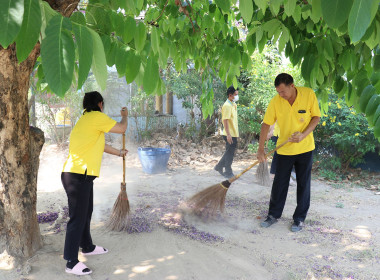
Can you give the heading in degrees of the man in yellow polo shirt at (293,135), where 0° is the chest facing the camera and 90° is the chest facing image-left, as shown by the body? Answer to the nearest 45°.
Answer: approximately 45°

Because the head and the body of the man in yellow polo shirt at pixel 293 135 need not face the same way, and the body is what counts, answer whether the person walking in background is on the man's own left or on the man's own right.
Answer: on the man's own right

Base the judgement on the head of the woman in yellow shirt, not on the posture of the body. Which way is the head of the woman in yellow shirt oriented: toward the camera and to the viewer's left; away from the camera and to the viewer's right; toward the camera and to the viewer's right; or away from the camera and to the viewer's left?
away from the camera and to the viewer's right
